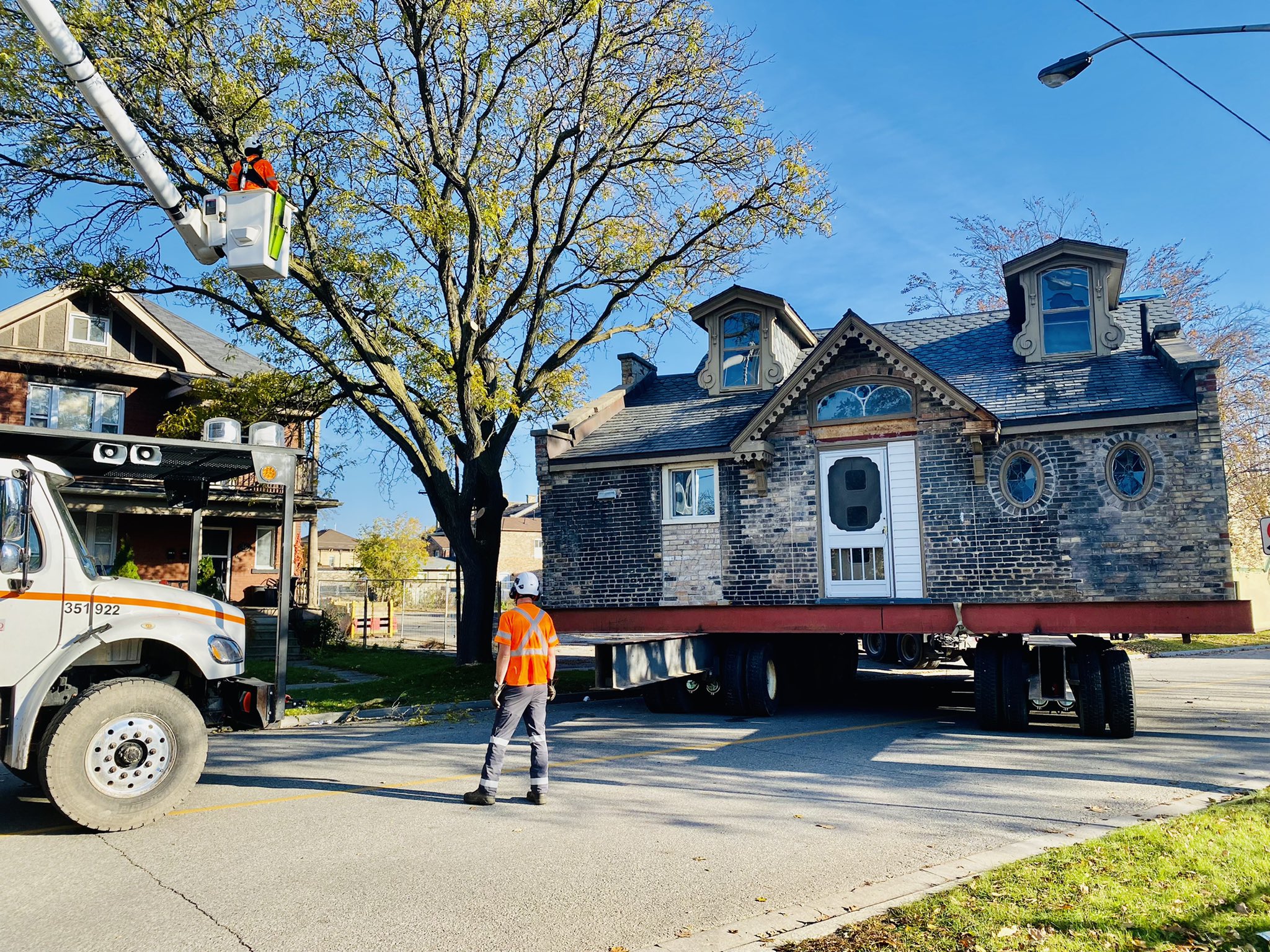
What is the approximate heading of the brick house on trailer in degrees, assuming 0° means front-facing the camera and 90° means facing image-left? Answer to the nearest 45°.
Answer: approximately 0°

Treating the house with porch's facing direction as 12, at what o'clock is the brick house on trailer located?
The brick house on trailer is roughly at 11 o'clock from the house with porch.

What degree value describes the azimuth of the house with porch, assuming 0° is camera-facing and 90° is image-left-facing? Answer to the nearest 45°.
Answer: approximately 0°

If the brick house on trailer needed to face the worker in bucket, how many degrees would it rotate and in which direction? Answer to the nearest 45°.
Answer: approximately 45° to its right

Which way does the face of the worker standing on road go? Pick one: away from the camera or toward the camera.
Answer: away from the camera

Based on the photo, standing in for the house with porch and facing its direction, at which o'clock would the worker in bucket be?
The worker in bucket is roughly at 12 o'clock from the house with porch.

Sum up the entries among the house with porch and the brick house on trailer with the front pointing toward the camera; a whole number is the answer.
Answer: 2
